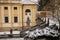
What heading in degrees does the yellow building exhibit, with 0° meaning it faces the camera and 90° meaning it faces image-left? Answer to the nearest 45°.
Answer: approximately 0°
